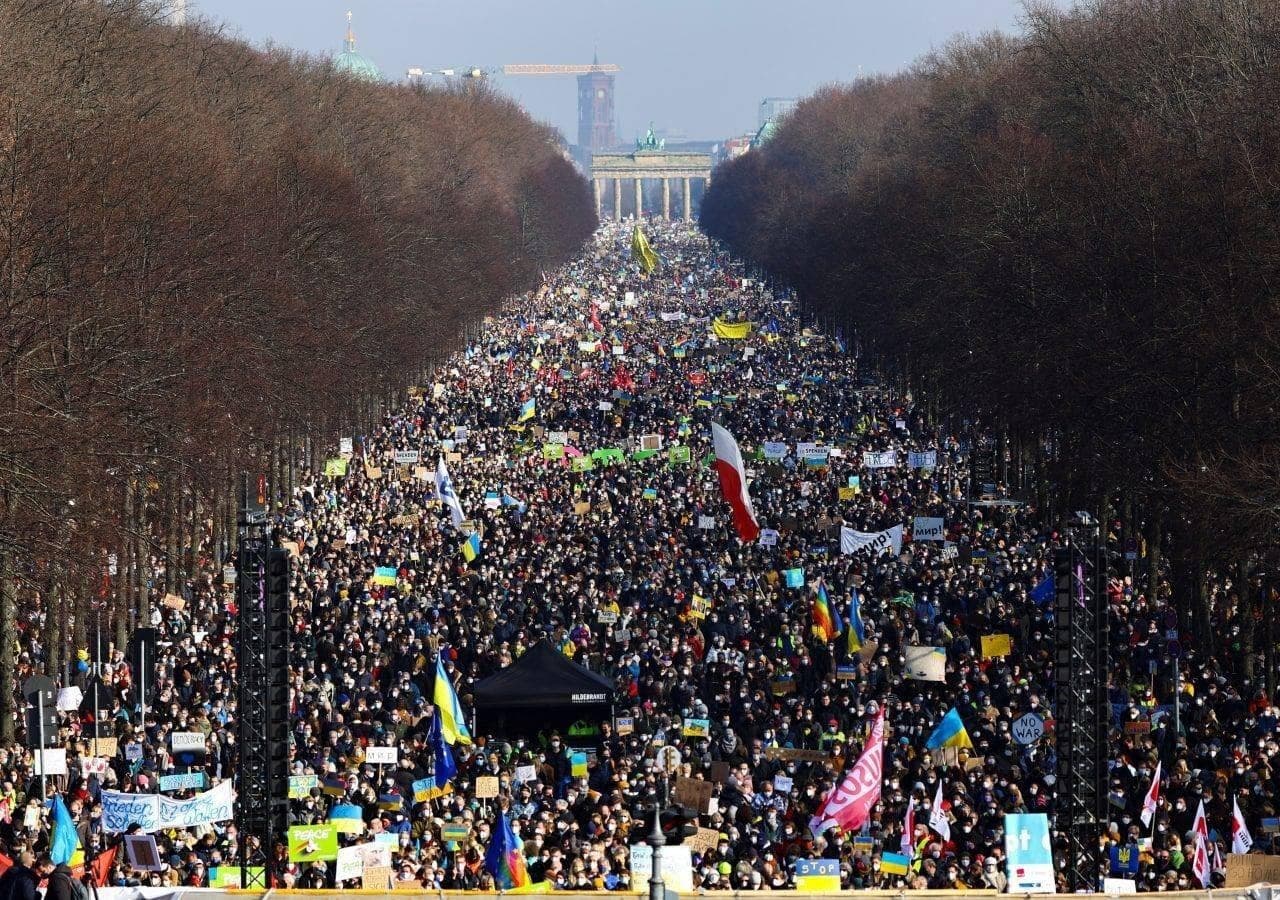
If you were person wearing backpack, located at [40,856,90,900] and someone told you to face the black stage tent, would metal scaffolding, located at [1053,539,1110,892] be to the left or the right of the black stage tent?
right

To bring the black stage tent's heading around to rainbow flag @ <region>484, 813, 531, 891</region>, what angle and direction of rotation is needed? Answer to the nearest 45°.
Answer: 0° — it already faces it

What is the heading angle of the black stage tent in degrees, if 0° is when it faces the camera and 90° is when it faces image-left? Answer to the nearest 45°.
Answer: approximately 0°

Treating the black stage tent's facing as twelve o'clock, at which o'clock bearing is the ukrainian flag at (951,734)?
The ukrainian flag is roughly at 10 o'clock from the black stage tent.

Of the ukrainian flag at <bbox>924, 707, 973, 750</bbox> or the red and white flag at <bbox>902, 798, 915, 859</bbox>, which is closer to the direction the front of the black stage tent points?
the red and white flag

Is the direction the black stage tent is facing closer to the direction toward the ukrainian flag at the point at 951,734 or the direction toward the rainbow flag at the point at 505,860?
the rainbow flag

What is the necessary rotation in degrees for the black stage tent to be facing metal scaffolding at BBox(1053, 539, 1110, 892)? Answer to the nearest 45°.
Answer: approximately 45° to its left
